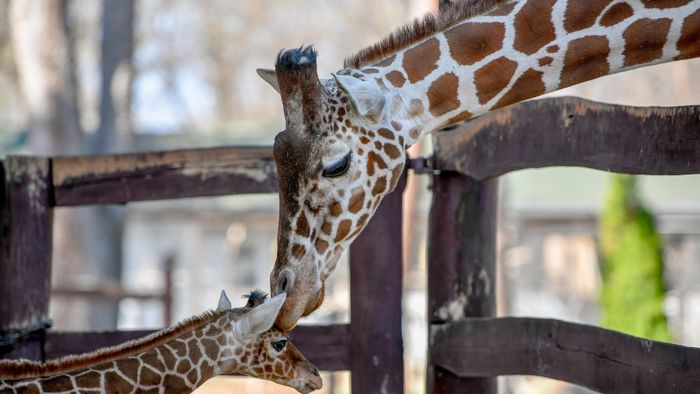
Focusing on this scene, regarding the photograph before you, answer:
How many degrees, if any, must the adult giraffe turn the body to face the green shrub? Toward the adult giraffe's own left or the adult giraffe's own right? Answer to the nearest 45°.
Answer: approximately 90° to the adult giraffe's own right

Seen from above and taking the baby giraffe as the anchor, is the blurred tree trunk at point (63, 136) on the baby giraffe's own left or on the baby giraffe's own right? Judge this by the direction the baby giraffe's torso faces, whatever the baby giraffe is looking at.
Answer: on the baby giraffe's own left

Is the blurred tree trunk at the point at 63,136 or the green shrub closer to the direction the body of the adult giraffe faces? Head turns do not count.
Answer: the blurred tree trunk

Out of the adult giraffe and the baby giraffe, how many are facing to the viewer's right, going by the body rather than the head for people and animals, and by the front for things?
1

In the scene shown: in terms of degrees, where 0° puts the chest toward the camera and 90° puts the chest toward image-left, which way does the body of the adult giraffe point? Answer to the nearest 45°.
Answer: approximately 90°

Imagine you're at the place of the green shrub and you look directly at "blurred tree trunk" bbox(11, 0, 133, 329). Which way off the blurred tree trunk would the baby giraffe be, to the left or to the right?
left

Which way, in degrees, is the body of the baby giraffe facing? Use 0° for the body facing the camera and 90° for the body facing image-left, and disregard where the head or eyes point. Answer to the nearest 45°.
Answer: approximately 270°

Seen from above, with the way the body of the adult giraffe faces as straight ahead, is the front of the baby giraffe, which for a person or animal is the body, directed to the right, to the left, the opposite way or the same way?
the opposite way

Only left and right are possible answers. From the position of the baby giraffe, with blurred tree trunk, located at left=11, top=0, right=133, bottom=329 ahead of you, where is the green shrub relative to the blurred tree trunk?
right

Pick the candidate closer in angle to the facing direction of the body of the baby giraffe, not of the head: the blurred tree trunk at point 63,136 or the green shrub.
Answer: the green shrub

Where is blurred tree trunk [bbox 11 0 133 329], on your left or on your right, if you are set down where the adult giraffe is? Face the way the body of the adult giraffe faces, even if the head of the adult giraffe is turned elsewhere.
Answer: on your right
